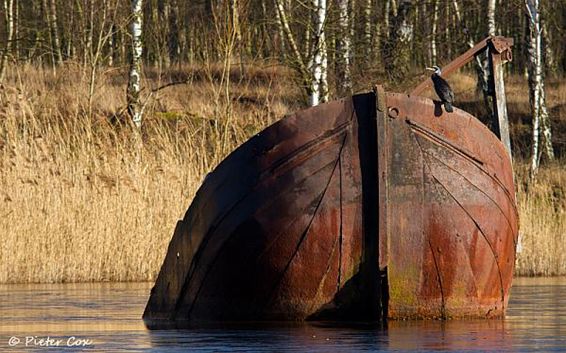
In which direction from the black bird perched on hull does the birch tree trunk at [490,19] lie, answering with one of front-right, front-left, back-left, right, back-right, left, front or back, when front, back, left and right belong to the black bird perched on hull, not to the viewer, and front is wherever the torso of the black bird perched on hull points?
right

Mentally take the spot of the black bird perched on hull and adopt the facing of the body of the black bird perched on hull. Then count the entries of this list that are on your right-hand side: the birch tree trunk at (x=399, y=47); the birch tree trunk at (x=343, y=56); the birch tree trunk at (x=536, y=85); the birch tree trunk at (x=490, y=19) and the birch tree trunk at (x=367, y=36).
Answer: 5

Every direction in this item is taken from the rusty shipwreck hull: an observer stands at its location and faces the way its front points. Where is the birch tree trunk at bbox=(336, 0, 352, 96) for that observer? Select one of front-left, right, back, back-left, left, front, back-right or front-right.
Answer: back

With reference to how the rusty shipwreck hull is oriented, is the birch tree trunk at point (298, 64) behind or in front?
behind

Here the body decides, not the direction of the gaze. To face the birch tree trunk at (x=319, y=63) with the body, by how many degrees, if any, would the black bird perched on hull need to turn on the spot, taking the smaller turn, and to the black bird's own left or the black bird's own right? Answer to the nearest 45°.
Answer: approximately 90° to the black bird's own right

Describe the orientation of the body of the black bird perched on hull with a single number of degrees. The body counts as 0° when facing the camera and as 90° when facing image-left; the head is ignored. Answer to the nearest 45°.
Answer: approximately 90°

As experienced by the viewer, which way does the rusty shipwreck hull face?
facing the viewer

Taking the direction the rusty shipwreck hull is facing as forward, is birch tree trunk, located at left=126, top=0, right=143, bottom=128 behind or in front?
behind

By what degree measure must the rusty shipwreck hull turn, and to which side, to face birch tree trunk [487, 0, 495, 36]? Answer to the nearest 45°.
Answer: approximately 180°

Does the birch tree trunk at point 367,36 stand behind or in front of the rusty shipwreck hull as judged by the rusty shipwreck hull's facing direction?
behind
